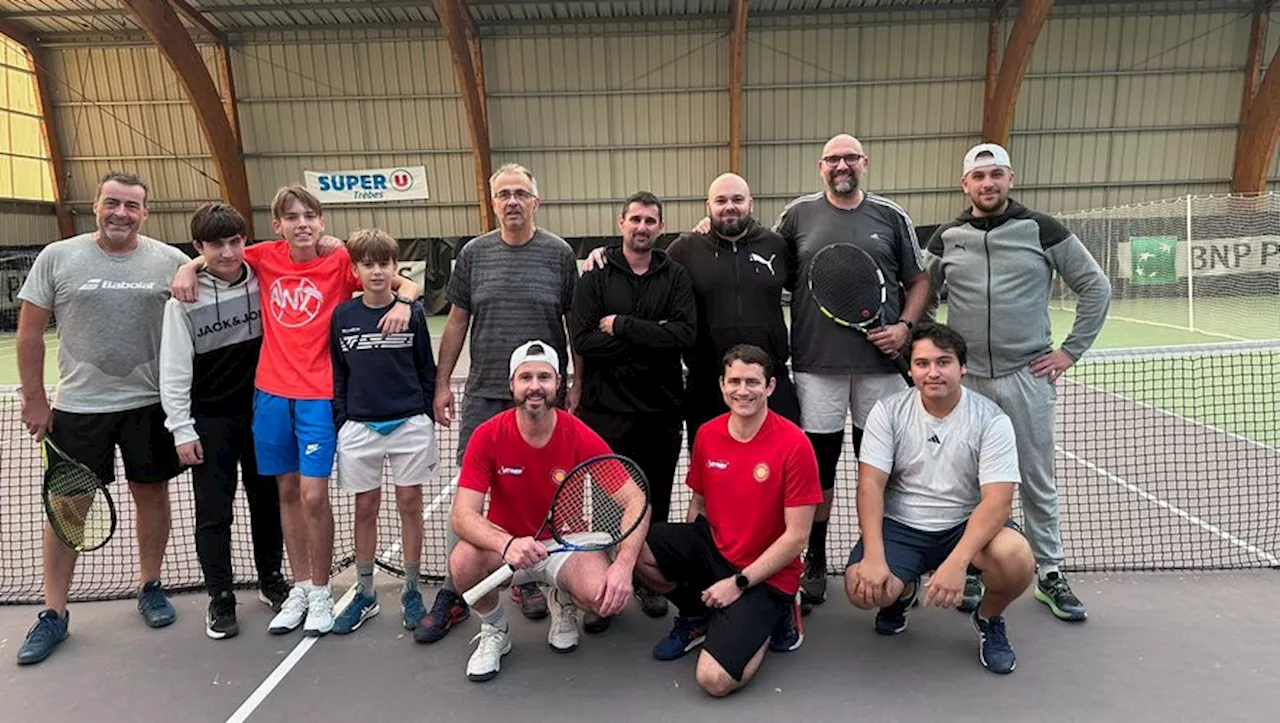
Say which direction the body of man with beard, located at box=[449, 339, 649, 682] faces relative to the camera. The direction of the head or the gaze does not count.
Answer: toward the camera

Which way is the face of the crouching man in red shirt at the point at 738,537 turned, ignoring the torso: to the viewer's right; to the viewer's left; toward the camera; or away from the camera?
toward the camera

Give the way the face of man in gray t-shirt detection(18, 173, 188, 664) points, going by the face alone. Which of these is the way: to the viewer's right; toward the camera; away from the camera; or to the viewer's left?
toward the camera

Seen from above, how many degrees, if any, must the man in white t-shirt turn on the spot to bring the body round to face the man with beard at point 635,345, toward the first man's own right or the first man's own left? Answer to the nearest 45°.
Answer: approximately 90° to the first man's own right

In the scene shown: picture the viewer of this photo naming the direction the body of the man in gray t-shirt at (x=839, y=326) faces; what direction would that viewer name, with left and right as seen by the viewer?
facing the viewer

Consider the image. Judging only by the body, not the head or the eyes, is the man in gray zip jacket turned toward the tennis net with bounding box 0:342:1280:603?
no

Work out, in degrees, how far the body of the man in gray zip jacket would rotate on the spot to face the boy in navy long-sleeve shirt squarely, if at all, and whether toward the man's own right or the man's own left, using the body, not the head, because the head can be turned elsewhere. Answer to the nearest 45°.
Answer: approximately 45° to the man's own right

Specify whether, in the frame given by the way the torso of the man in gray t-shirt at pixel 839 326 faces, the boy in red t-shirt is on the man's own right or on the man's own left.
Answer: on the man's own right

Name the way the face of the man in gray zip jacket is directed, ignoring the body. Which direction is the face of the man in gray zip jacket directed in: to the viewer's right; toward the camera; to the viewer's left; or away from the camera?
toward the camera

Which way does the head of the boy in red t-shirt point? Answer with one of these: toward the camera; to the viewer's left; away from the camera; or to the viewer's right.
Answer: toward the camera

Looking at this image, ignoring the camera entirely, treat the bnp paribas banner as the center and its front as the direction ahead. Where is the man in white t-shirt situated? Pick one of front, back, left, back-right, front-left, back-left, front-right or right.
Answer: front

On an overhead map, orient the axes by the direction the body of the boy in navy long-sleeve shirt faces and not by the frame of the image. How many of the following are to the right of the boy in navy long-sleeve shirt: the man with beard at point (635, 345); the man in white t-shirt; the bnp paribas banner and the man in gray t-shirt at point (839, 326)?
0

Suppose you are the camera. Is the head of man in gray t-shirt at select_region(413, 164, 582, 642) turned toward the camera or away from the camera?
toward the camera

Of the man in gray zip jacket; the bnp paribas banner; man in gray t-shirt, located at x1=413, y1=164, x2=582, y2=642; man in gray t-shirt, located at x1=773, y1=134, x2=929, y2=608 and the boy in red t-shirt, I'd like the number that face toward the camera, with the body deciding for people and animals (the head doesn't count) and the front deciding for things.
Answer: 5

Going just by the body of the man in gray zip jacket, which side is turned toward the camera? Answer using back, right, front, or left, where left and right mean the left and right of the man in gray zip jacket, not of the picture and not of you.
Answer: front

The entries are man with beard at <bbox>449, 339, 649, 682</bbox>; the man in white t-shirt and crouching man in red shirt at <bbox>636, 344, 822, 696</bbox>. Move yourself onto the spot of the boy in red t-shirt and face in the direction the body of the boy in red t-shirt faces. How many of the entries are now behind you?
0

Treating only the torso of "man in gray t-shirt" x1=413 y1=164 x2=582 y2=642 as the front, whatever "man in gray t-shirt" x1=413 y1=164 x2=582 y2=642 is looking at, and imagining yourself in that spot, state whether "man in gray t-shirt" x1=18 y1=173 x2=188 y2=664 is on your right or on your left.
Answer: on your right

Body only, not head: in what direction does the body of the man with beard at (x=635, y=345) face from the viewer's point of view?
toward the camera

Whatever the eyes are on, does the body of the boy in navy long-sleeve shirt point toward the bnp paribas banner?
no
